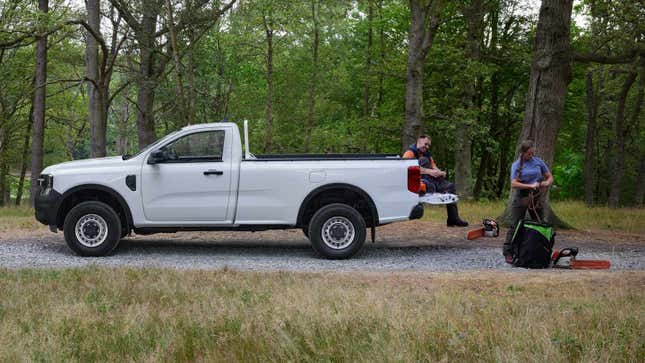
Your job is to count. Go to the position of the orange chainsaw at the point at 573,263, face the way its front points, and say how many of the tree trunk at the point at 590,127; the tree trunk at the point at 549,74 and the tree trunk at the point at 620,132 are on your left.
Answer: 3

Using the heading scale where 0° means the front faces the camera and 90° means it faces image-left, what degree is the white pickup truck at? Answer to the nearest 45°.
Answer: approximately 90°

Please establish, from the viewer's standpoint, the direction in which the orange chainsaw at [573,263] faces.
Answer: facing to the right of the viewer

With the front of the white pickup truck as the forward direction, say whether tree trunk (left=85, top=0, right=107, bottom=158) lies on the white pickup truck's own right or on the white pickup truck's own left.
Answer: on the white pickup truck's own right

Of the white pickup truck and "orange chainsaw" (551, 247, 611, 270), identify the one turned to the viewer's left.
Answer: the white pickup truck

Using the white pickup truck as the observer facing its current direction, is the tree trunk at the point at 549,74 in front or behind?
behind

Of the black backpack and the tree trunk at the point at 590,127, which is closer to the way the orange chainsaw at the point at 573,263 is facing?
the tree trunk

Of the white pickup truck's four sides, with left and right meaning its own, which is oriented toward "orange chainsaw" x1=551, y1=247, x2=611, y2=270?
back

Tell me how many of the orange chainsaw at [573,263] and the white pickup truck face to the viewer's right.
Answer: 1

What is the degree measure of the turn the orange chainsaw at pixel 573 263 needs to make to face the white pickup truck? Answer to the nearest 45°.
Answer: approximately 180°

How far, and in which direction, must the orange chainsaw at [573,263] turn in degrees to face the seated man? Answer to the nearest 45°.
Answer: approximately 135° to its left

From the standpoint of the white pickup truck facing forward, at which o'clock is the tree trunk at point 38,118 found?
The tree trunk is roughly at 2 o'clock from the white pickup truck.

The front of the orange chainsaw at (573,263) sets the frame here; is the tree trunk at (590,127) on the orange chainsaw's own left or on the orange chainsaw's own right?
on the orange chainsaw's own left

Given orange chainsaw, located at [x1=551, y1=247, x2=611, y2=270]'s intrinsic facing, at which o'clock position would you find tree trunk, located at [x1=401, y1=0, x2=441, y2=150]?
The tree trunk is roughly at 8 o'clock from the orange chainsaw.

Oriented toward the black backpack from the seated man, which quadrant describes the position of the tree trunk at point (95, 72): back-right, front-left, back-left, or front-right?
back-right

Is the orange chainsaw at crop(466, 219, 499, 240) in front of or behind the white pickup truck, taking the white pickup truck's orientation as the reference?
behind
